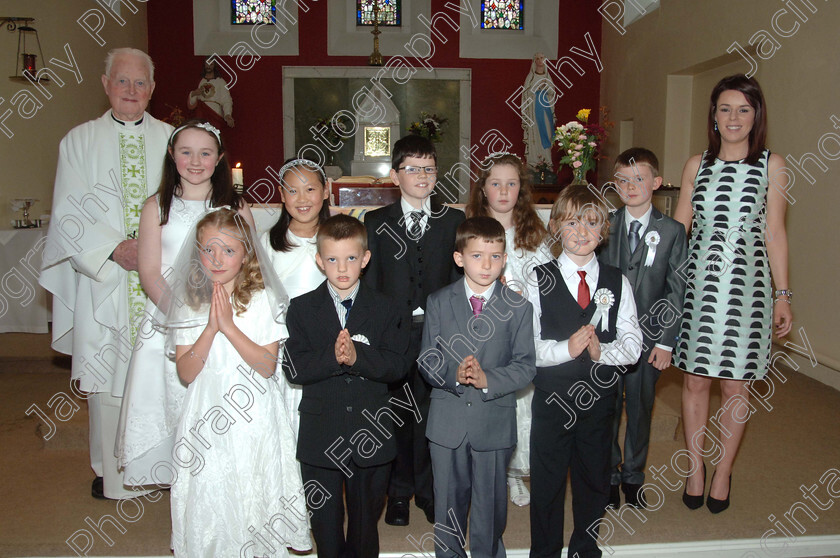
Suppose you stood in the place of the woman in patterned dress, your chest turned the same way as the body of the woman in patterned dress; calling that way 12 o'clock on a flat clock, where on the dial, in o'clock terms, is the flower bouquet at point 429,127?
The flower bouquet is roughly at 5 o'clock from the woman in patterned dress.

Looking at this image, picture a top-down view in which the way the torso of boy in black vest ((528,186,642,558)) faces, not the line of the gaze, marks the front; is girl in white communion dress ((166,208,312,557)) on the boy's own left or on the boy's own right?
on the boy's own right

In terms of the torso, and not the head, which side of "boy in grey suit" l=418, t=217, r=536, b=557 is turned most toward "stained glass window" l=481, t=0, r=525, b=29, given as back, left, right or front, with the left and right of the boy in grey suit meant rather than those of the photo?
back

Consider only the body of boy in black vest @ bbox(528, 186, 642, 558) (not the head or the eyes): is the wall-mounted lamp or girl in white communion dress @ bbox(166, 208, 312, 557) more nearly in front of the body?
the girl in white communion dress
